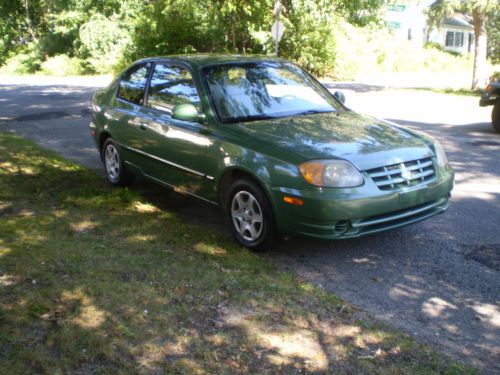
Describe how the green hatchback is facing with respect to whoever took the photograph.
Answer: facing the viewer and to the right of the viewer

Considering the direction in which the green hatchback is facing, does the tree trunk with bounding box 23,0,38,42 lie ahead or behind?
behind

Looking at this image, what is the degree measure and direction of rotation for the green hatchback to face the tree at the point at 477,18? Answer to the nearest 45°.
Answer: approximately 90° to its left
